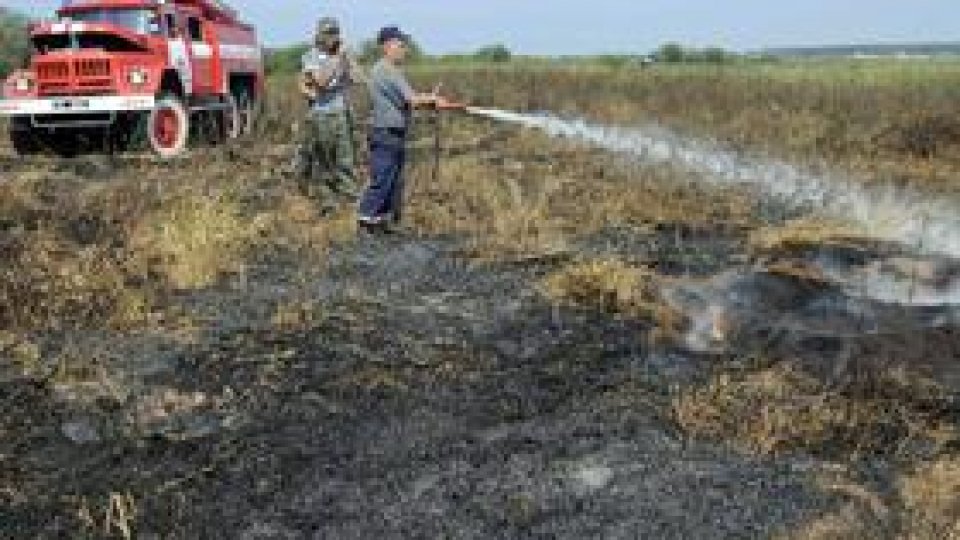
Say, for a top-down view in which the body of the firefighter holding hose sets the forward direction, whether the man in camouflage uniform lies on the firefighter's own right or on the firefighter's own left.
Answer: on the firefighter's own left

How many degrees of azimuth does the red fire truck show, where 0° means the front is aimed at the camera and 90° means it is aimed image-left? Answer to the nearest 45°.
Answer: approximately 45°

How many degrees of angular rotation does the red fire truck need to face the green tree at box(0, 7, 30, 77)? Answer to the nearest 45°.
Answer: approximately 135° to its right

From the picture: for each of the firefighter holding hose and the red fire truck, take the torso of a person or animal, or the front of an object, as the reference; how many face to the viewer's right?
1

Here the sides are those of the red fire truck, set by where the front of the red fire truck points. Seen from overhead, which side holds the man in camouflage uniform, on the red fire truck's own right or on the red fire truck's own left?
on the red fire truck's own left

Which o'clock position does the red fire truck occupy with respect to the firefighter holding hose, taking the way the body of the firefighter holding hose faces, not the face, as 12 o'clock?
The red fire truck is roughly at 8 o'clock from the firefighter holding hose.

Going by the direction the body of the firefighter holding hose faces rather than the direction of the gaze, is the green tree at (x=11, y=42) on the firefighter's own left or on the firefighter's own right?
on the firefighter's own left

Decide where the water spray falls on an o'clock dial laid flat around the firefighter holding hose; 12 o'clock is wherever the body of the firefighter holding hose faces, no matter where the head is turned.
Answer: The water spray is roughly at 11 o'clock from the firefighter holding hose.

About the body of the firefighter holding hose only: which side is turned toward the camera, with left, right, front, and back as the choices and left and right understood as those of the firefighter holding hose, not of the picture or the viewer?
right

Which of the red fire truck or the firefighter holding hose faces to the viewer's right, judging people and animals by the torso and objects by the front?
the firefighter holding hose

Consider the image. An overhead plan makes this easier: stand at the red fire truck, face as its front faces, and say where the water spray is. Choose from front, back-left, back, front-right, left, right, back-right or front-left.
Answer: left
